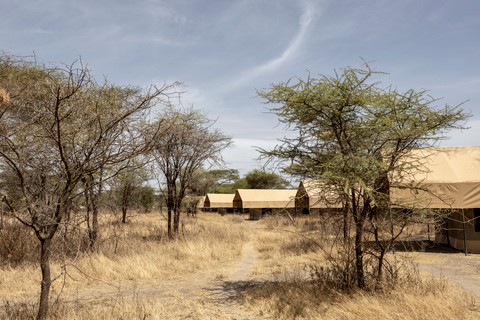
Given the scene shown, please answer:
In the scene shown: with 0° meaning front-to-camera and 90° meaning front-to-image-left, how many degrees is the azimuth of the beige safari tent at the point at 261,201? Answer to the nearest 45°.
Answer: approximately 90°

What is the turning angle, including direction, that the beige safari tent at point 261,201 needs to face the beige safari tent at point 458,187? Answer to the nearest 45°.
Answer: approximately 90° to its left

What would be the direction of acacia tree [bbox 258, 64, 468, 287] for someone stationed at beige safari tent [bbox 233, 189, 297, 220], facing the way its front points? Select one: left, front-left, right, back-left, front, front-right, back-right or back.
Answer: left

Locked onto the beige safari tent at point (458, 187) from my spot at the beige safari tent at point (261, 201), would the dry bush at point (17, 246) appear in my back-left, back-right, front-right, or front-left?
front-right

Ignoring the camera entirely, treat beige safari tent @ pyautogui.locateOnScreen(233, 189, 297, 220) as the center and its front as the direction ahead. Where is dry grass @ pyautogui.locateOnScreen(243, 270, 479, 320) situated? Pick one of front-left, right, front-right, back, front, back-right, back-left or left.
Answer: left

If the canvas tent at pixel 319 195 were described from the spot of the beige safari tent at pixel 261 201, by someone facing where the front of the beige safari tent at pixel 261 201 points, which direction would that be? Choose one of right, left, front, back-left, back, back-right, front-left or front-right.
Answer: left
